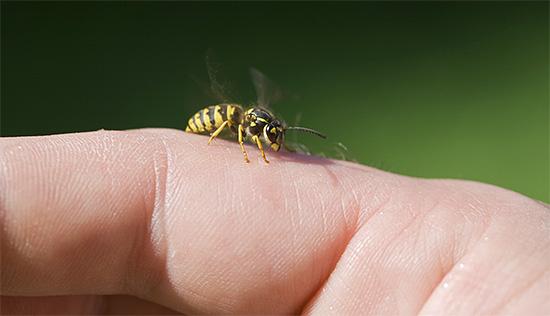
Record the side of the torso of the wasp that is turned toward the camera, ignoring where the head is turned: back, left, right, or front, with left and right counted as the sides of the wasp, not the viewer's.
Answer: right
